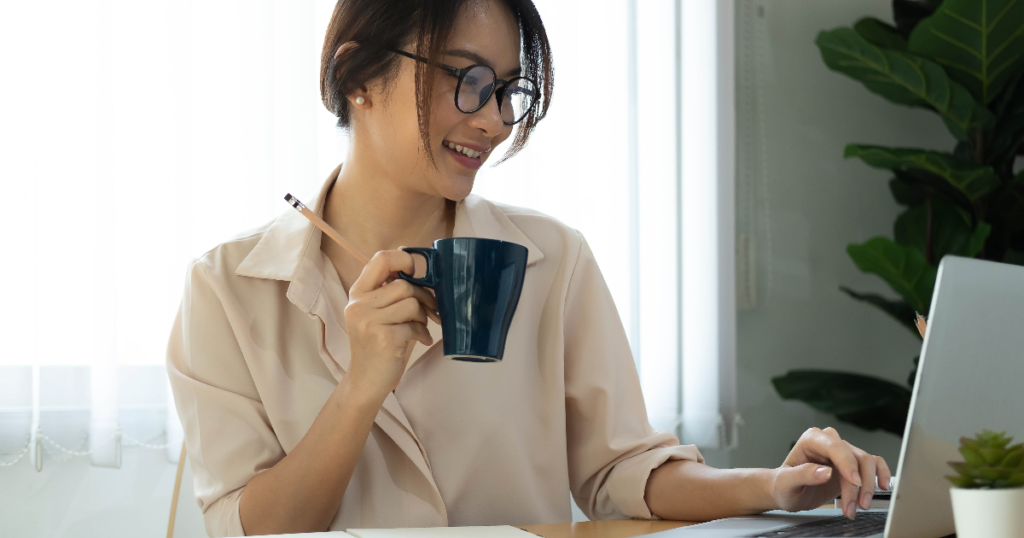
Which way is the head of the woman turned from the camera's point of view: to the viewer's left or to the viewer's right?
to the viewer's right

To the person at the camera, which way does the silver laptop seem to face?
facing away from the viewer and to the left of the viewer

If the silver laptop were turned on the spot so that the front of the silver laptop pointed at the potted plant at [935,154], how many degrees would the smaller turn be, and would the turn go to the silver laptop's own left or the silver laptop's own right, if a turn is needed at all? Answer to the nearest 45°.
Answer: approximately 45° to the silver laptop's own right

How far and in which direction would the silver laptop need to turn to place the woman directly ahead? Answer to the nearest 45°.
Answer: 0° — it already faces them
